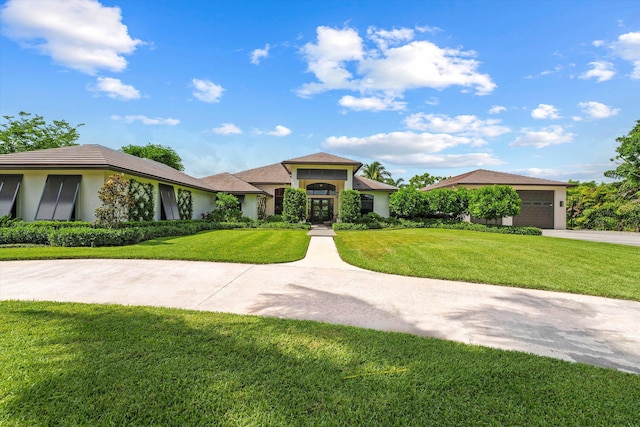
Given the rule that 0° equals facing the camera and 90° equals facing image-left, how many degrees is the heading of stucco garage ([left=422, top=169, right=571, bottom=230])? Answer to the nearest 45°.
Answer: approximately 0°

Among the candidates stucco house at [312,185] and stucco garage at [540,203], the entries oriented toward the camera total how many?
2

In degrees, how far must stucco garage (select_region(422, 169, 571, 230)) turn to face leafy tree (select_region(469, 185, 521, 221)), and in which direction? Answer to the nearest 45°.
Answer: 0° — it already faces it

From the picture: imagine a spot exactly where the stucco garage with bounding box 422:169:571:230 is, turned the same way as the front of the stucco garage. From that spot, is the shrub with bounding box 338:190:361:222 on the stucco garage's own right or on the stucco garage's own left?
on the stucco garage's own right

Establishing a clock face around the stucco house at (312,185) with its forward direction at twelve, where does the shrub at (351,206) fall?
The shrub is roughly at 11 o'clock from the stucco house.
